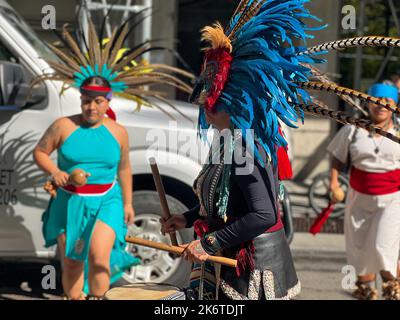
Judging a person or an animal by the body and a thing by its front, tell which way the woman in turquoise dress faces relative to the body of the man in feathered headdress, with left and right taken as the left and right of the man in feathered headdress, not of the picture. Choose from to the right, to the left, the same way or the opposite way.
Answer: to the left

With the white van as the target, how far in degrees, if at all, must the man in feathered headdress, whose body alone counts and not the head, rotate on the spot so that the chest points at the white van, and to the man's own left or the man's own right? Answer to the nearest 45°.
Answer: approximately 45° to the man's own right

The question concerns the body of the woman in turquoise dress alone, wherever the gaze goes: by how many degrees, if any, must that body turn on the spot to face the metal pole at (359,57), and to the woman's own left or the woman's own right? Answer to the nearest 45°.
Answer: approximately 135° to the woman's own left

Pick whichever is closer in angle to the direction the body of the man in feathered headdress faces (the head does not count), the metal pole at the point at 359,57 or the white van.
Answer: the white van

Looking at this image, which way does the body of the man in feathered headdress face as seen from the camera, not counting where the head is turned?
to the viewer's left

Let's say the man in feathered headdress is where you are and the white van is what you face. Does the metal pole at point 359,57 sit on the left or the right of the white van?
right

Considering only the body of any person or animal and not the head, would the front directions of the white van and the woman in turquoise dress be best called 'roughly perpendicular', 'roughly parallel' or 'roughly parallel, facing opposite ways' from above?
roughly perpendicular

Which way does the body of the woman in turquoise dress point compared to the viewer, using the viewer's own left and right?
facing the viewer
